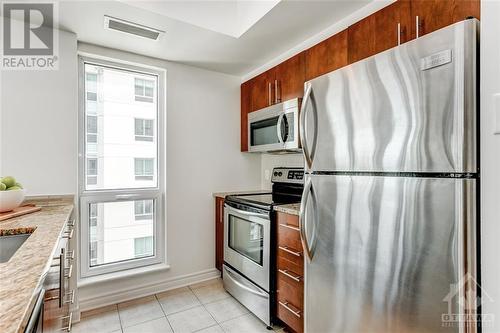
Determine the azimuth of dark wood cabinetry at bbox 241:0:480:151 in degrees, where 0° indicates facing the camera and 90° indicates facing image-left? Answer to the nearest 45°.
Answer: approximately 45°

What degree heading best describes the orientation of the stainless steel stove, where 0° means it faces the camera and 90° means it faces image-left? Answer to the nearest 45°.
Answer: approximately 45°

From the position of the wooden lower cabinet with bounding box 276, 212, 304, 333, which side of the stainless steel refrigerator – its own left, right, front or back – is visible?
right

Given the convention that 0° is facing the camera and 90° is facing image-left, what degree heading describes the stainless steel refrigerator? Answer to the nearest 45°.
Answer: approximately 45°

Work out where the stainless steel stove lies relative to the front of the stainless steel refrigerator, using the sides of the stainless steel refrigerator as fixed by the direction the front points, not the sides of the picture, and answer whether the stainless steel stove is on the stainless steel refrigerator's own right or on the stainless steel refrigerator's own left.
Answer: on the stainless steel refrigerator's own right
